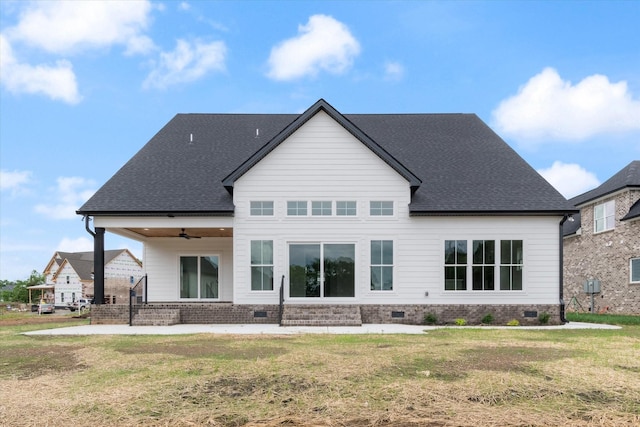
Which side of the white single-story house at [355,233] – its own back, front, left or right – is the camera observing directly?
back
